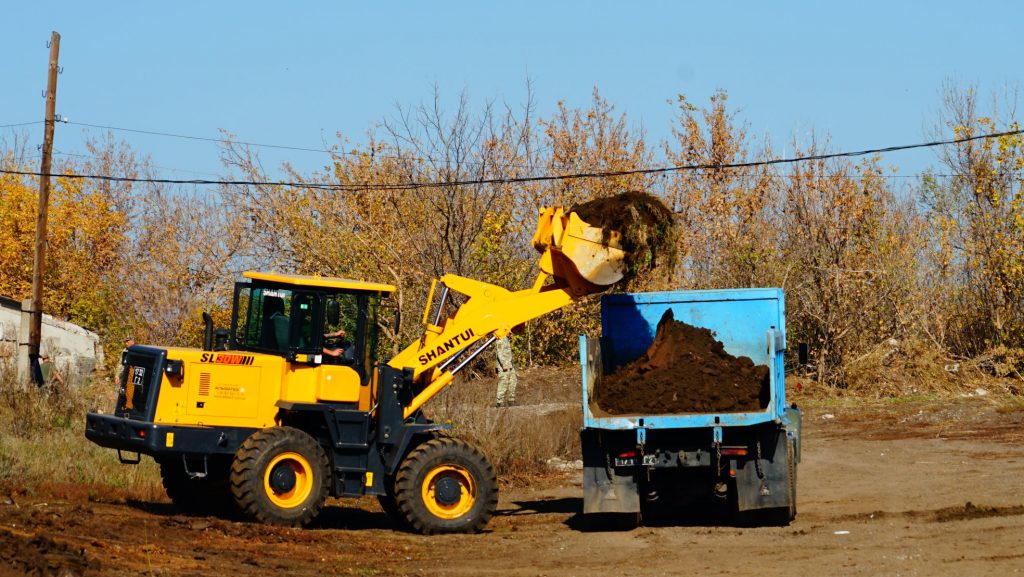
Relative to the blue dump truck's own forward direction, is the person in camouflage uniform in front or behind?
in front

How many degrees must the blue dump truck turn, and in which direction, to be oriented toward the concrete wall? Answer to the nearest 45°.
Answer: approximately 45° to its left

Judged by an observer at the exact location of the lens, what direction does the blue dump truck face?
facing away from the viewer

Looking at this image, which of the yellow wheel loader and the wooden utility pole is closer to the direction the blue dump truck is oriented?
the wooden utility pole

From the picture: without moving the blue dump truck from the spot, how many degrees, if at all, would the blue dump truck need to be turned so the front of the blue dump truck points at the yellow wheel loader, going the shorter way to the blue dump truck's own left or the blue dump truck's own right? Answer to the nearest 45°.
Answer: approximately 90° to the blue dump truck's own left

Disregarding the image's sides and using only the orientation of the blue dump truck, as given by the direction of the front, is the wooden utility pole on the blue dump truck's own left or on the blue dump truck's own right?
on the blue dump truck's own left
